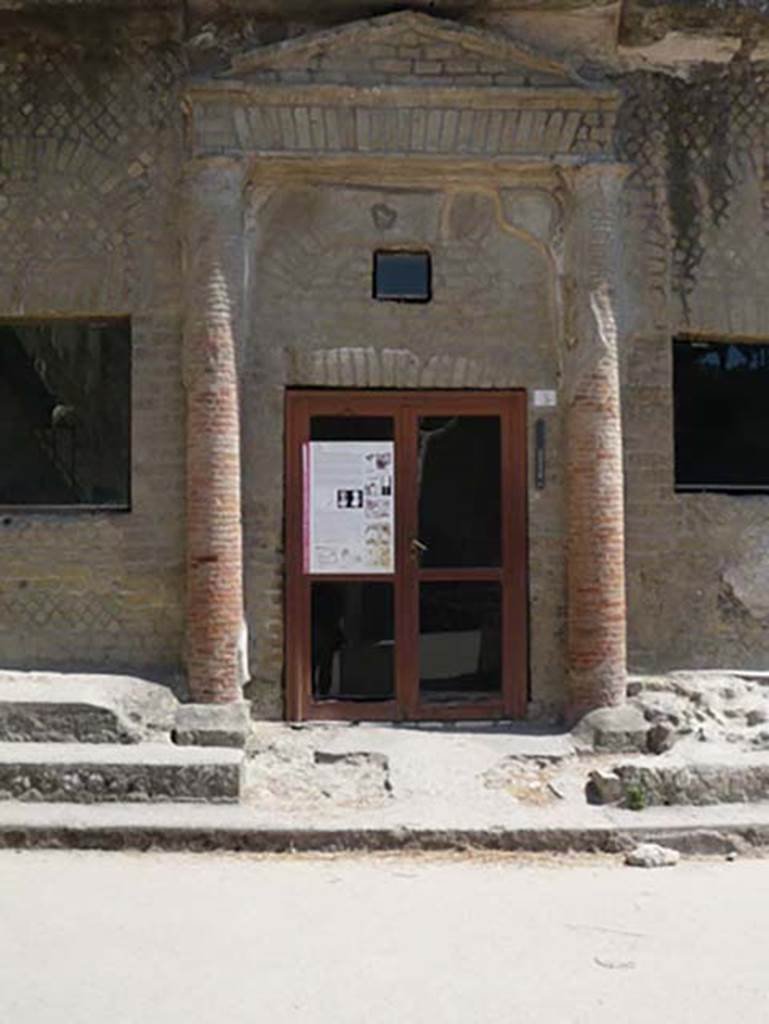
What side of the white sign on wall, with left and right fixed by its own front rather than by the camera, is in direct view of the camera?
front

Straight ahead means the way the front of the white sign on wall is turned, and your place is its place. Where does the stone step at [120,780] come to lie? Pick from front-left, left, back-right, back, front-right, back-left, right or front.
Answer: front-right

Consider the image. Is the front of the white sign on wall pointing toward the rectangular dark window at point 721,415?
no

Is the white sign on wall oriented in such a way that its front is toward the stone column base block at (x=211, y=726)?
no

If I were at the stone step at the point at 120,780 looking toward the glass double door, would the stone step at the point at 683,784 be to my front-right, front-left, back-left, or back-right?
front-right
